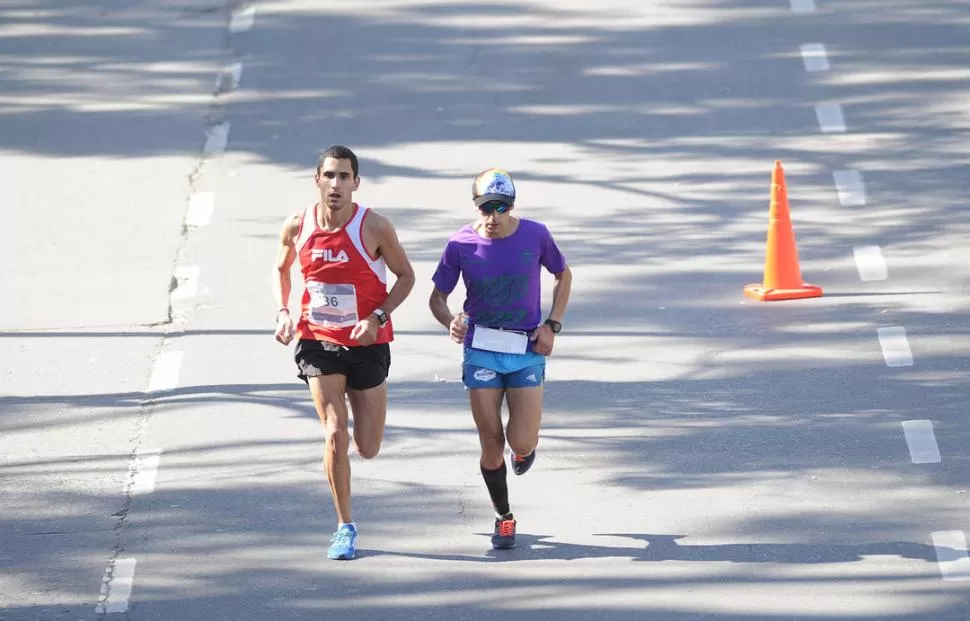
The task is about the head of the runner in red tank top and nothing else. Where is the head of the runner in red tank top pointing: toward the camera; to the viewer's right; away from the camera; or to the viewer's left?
toward the camera

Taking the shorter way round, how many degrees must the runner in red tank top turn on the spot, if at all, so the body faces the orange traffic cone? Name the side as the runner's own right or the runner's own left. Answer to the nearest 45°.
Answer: approximately 135° to the runner's own left

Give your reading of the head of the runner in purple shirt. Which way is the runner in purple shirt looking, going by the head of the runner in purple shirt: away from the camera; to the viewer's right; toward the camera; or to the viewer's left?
toward the camera

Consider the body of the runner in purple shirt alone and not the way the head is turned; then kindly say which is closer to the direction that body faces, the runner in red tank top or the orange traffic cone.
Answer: the runner in red tank top

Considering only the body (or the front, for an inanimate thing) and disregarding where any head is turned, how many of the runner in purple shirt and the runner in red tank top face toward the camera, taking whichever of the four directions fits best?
2

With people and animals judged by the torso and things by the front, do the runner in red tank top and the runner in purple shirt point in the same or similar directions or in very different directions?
same or similar directions

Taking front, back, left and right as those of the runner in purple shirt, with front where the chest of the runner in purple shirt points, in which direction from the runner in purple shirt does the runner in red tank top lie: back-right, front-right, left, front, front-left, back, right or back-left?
right

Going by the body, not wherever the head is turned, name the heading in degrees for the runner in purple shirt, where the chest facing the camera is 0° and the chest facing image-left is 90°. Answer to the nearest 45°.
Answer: approximately 0°

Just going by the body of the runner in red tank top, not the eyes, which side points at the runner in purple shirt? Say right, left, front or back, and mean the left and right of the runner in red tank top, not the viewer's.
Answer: left

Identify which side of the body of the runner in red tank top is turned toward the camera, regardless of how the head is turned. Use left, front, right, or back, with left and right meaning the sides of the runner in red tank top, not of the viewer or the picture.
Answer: front
